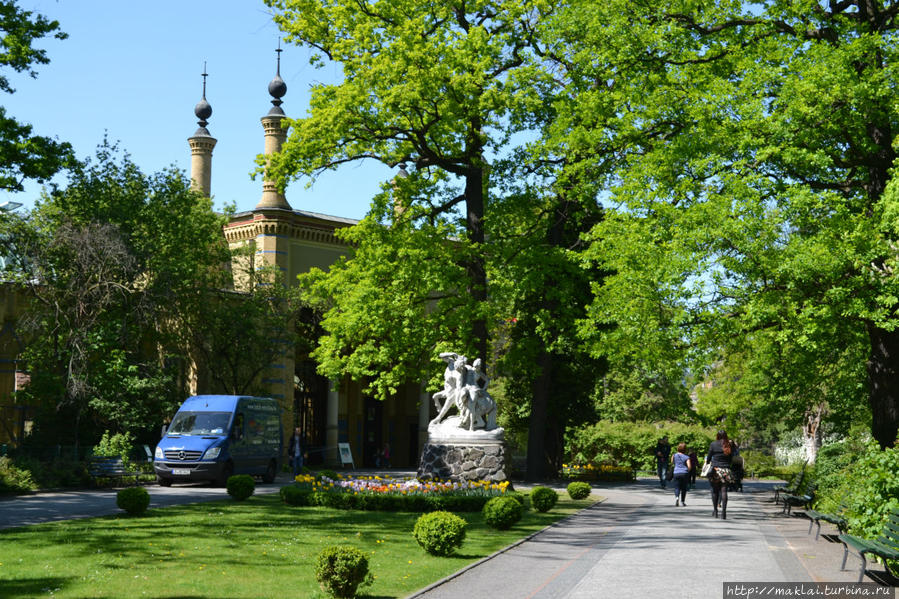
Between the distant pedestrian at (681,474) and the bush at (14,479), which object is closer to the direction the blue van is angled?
the bush

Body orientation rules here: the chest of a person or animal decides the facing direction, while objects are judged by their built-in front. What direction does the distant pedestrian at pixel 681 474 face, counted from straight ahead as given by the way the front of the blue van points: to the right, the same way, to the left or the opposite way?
the opposite way

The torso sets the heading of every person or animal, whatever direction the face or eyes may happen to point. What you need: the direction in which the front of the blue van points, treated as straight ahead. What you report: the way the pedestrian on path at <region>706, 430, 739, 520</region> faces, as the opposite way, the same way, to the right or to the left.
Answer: the opposite way

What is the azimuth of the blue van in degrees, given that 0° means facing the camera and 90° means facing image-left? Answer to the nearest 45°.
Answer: approximately 45°

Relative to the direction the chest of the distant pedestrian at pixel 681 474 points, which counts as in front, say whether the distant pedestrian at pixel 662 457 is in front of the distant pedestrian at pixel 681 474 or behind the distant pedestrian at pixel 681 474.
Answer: in front

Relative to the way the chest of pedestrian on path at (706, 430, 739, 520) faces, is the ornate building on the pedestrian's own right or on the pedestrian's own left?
on the pedestrian's own left

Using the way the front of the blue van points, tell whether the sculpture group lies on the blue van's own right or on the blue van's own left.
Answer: on the blue van's own left

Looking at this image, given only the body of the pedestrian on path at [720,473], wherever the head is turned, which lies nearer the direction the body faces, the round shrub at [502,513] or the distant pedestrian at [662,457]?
the distant pedestrian

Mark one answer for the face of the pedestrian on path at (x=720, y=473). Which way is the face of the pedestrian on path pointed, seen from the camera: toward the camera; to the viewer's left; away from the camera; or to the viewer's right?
away from the camera

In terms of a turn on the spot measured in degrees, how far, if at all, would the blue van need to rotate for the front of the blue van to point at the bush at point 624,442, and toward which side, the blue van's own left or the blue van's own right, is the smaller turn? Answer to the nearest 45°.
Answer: approximately 180°

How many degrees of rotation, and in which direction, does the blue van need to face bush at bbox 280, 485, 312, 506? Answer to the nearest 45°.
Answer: approximately 45° to its left

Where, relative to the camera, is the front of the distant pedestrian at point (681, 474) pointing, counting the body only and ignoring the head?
away from the camera

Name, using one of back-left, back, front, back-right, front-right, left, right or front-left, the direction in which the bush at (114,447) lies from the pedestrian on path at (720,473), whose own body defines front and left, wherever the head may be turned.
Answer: left

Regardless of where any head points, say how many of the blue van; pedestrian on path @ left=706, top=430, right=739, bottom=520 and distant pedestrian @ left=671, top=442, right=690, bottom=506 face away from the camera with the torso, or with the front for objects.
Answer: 2

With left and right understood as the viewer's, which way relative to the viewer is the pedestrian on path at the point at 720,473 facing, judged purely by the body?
facing away from the viewer

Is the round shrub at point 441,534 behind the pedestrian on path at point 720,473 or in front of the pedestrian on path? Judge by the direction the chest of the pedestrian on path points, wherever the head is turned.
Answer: behind

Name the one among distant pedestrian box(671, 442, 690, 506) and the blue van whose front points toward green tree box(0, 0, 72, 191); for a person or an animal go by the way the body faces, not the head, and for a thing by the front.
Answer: the blue van

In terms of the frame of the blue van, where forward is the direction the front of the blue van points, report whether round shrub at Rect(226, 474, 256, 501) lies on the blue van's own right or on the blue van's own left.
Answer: on the blue van's own left
